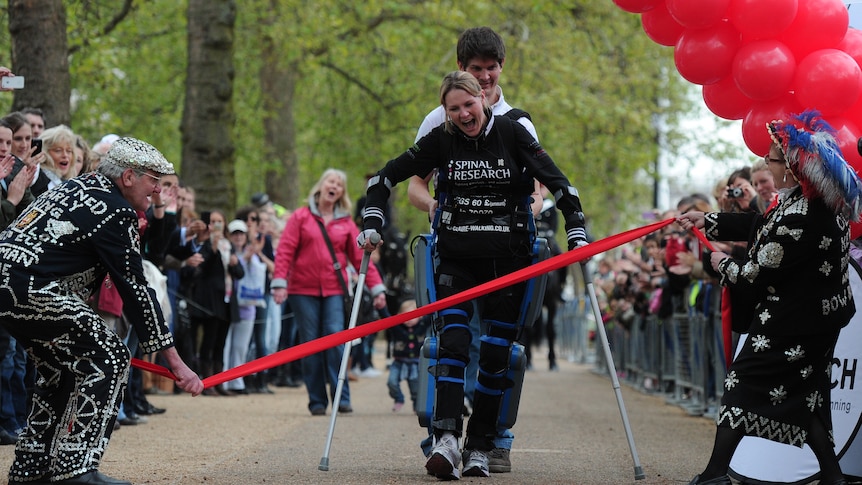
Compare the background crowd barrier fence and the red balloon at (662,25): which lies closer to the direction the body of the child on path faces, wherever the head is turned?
the red balloon

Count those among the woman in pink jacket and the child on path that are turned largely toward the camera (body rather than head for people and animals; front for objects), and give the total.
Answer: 2

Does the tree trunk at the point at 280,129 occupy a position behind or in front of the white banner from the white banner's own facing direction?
behind

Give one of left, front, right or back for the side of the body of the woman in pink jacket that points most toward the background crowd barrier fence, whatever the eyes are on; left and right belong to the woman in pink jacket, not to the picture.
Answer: left

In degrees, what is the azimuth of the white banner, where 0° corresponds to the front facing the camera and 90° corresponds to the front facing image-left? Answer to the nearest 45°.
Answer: approximately 0°

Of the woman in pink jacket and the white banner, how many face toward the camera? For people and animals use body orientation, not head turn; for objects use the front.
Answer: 2

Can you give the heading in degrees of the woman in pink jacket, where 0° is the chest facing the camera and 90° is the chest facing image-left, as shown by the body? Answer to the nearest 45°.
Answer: approximately 0°

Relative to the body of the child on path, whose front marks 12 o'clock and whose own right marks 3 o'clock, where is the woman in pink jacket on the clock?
The woman in pink jacket is roughly at 2 o'clock from the child on path.
